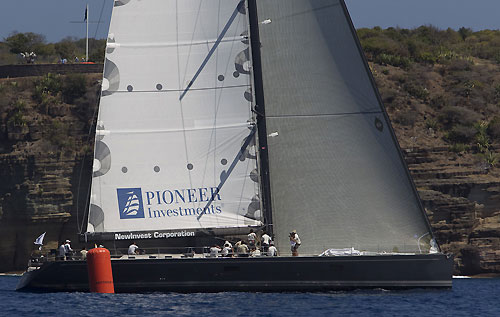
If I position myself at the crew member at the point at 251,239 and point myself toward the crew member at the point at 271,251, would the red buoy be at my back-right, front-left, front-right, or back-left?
back-right

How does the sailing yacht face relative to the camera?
to the viewer's right
